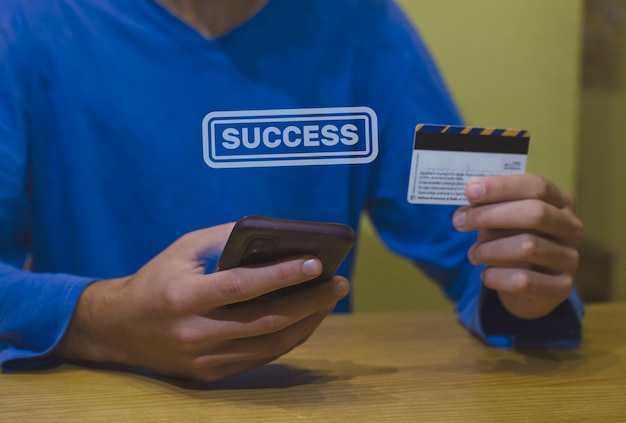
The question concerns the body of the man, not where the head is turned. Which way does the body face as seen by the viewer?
toward the camera
